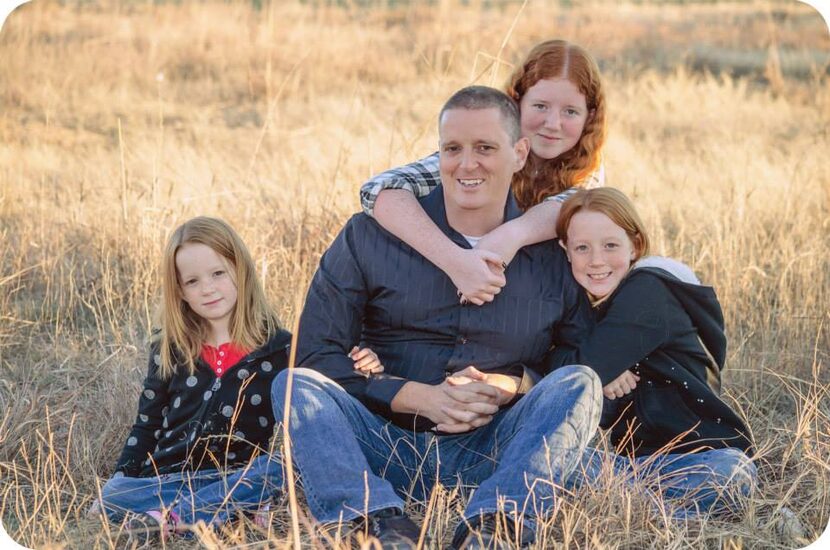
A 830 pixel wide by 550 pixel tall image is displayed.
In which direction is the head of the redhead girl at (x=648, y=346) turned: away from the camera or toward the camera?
toward the camera

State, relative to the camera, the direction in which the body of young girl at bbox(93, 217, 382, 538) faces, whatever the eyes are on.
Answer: toward the camera

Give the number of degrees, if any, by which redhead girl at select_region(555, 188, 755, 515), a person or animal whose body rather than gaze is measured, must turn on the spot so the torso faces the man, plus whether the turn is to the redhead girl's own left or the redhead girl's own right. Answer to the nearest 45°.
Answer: approximately 45° to the redhead girl's own right

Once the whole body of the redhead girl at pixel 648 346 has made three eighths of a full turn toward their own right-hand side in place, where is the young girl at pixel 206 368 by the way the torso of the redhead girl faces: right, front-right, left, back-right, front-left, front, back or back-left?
left

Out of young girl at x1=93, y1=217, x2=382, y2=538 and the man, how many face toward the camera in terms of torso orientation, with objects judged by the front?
2

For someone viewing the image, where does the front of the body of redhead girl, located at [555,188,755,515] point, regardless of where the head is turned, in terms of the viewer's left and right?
facing the viewer and to the left of the viewer

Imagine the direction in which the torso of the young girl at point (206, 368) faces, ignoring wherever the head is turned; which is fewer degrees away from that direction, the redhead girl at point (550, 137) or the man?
the man

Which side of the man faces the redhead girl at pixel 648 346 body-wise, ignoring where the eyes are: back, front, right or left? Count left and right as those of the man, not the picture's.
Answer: left

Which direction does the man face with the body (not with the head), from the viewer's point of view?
toward the camera
